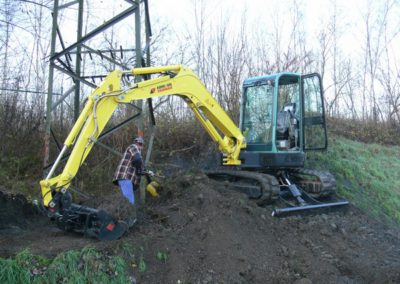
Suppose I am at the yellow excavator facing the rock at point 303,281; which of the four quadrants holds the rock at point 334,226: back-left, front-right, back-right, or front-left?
front-left

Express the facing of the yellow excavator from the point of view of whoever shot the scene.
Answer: facing the viewer and to the left of the viewer

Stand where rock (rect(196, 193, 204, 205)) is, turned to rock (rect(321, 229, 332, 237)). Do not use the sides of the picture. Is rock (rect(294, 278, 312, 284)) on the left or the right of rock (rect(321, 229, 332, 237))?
right

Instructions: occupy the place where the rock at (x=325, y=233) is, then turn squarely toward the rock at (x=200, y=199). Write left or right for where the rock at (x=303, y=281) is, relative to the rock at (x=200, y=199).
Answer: left

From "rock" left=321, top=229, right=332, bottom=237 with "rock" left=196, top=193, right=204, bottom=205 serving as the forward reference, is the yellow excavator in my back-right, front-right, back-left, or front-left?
front-right
